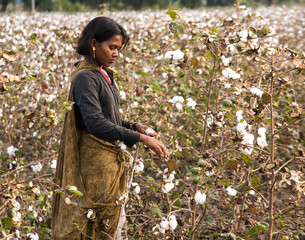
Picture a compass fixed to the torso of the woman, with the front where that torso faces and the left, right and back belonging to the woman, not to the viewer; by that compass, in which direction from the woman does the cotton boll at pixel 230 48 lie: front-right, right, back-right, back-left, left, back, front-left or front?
front

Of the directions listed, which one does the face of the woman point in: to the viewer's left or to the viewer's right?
to the viewer's right

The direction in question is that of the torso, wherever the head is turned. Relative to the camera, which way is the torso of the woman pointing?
to the viewer's right

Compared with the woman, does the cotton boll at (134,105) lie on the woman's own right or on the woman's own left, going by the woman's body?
on the woman's own left
